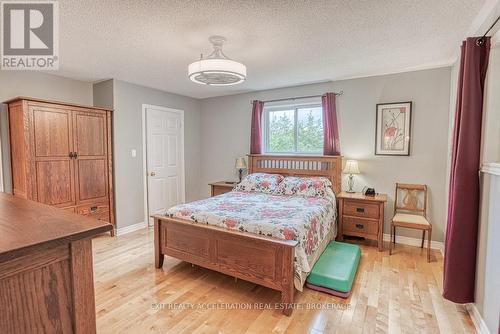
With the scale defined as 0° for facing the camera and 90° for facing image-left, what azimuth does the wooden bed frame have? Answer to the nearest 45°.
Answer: approximately 45°

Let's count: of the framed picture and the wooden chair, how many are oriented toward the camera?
2

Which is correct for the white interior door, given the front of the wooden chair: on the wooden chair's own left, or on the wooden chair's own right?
on the wooden chair's own right

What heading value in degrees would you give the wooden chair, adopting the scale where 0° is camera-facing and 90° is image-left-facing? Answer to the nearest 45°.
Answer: approximately 0°

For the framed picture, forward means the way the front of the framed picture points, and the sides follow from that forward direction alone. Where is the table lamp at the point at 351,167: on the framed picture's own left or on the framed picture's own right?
on the framed picture's own right

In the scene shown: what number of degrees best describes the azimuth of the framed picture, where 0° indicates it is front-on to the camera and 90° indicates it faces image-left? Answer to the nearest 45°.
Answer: approximately 0°

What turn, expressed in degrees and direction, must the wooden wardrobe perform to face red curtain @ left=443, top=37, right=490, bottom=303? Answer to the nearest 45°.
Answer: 0° — it already faces it

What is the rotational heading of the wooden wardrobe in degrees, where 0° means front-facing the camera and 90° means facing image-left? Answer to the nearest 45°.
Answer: approximately 315°

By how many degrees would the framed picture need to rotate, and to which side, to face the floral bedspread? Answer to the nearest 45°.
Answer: approximately 45° to its right
